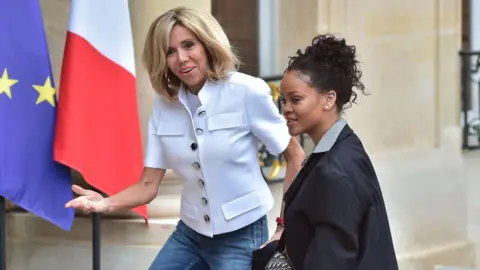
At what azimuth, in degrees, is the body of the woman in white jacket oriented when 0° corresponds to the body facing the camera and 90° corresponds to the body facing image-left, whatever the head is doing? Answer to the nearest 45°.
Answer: approximately 45°

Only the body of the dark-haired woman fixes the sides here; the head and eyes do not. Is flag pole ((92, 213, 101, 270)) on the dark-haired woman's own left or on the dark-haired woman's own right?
on the dark-haired woman's own right

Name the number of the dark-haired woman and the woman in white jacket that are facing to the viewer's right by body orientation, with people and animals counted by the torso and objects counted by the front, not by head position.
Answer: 0

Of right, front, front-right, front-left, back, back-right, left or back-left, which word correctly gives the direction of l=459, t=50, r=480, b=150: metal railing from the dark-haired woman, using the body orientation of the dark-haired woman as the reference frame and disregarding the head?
right

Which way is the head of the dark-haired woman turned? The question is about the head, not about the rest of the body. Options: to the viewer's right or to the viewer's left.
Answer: to the viewer's left

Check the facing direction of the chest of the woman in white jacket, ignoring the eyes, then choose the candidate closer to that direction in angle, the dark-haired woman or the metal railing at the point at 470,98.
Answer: the dark-haired woman

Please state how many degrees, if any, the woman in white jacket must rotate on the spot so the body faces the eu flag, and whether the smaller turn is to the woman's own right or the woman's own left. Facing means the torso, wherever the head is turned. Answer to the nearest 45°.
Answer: approximately 90° to the woman's own right

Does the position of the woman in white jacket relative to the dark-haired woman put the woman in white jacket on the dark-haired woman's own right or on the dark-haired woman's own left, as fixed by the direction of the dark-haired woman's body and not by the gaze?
on the dark-haired woman's own right

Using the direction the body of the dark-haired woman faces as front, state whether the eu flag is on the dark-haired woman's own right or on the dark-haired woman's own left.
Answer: on the dark-haired woman's own right

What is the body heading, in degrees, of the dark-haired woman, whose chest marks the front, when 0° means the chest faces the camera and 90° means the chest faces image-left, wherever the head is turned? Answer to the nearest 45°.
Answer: approximately 90°
